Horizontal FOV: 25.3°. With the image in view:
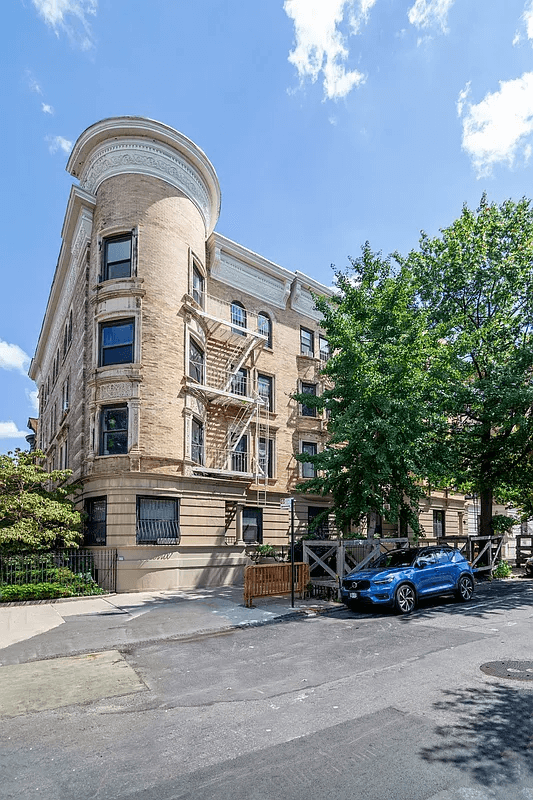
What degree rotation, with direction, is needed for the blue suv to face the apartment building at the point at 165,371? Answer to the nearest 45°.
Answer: approximately 90° to its right

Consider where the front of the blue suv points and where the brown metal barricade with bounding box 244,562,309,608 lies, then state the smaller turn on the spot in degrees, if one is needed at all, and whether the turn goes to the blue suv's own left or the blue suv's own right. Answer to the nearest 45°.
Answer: approximately 45° to the blue suv's own right

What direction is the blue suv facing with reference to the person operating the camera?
facing the viewer and to the left of the viewer
